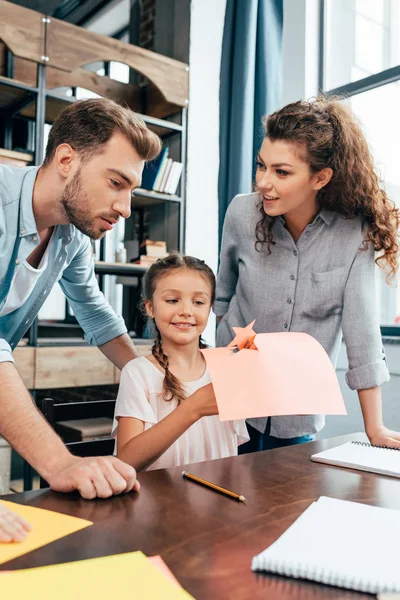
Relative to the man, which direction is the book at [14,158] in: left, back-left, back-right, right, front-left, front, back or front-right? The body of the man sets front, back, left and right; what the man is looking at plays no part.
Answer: back-left

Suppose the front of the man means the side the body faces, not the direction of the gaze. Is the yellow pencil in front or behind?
in front

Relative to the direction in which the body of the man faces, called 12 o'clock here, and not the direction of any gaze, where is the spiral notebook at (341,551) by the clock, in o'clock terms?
The spiral notebook is roughly at 1 o'clock from the man.

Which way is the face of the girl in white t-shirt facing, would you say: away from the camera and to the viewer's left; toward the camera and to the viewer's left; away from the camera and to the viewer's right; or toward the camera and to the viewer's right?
toward the camera and to the viewer's right

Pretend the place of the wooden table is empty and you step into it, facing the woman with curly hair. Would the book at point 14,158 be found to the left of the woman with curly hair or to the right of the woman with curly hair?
left

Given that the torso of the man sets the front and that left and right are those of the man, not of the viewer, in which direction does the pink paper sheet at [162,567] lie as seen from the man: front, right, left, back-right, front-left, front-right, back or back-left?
front-right

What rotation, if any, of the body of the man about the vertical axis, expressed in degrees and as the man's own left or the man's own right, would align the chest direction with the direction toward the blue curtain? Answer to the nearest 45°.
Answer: approximately 90° to the man's own left

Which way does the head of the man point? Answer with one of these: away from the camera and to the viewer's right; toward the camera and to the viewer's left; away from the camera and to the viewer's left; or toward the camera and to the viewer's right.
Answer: toward the camera and to the viewer's right

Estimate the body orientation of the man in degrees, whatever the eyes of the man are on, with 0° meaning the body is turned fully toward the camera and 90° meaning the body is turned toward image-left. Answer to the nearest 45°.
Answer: approximately 315°
